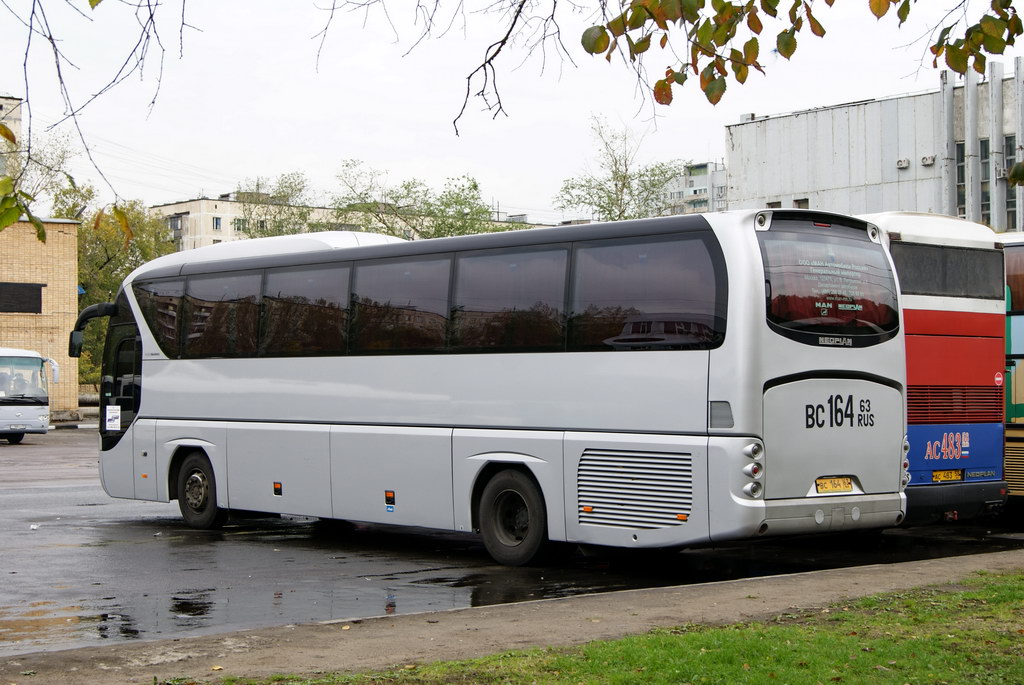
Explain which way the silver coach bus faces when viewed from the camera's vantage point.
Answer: facing away from the viewer and to the left of the viewer

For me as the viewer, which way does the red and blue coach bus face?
facing away from the viewer and to the left of the viewer

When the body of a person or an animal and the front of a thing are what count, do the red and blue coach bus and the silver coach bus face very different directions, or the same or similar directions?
same or similar directions

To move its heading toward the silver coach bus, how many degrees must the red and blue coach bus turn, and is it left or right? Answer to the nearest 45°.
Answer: approximately 90° to its left

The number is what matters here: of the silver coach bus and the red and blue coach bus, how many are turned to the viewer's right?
0
